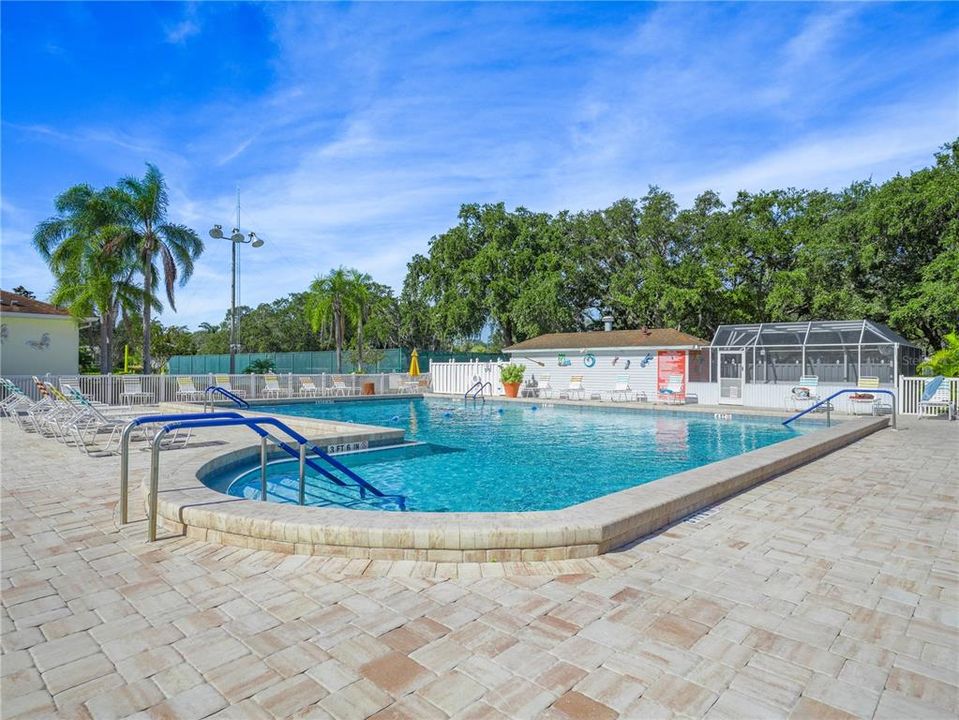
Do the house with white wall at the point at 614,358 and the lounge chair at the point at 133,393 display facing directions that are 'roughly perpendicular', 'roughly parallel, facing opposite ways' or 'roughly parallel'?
roughly perpendicular

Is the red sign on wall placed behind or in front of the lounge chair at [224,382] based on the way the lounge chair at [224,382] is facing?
in front

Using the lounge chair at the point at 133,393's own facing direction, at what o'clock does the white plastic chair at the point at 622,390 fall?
The white plastic chair is roughly at 11 o'clock from the lounge chair.

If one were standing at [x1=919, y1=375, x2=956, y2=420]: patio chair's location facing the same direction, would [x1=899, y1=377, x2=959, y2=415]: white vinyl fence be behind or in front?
behind

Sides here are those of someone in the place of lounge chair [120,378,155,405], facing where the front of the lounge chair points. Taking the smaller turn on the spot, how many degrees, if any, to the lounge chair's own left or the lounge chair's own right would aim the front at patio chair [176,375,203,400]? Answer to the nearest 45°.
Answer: approximately 45° to the lounge chair's own left

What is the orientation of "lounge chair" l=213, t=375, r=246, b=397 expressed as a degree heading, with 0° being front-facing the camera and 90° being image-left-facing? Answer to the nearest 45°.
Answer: approximately 315°

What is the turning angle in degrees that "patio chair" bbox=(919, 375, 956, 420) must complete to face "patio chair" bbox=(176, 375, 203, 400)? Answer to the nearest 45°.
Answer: approximately 45° to its right

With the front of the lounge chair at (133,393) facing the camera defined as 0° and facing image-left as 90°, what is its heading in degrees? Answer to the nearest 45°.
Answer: approximately 315°
